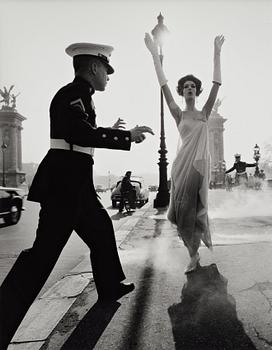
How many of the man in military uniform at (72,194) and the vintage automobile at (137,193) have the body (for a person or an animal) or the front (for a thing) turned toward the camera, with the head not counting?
1

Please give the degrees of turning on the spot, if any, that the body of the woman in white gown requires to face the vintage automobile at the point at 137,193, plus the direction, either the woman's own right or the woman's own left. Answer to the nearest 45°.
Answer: approximately 180°

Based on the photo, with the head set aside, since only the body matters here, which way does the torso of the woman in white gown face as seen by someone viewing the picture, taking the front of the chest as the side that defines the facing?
toward the camera

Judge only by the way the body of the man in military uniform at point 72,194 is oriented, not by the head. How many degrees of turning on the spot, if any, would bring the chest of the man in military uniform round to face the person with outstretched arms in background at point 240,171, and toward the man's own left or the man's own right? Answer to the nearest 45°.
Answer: approximately 45° to the man's own left

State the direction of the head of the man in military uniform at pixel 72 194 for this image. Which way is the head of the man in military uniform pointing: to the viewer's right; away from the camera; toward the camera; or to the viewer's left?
to the viewer's right

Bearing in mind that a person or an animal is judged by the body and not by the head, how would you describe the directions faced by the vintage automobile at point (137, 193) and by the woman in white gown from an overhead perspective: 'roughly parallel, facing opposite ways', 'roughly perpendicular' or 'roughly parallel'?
roughly parallel

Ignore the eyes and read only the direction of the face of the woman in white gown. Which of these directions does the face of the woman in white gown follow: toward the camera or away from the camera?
toward the camera

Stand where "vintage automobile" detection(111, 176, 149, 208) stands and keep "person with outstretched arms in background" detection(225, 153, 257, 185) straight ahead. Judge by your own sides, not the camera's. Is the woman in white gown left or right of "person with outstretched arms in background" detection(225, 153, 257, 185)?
right

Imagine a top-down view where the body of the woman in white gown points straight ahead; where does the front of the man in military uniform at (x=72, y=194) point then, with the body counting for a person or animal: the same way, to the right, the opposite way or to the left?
to the left

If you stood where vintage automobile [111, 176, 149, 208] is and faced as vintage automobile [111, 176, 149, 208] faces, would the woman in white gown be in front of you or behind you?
in front

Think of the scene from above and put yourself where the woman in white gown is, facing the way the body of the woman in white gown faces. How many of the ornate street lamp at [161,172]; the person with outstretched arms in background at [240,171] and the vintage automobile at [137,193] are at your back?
3

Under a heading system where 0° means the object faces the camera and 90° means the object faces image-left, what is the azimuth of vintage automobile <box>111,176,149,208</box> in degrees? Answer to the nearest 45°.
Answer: approximately 0°

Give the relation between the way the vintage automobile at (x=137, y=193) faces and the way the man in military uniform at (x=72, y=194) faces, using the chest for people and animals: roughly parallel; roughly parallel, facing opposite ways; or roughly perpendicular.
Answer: roughly perpendicular

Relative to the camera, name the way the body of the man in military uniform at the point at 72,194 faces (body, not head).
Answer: to the viewer's right
